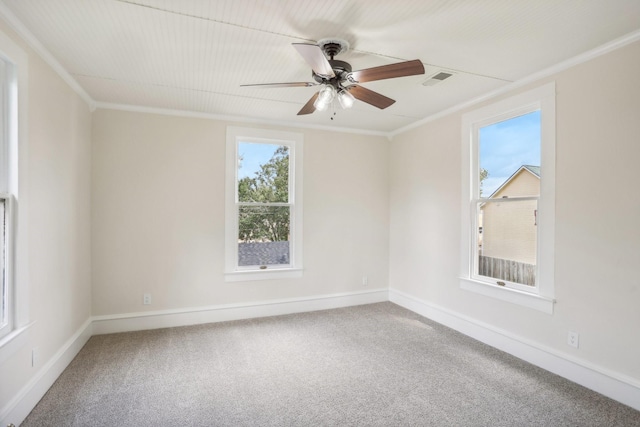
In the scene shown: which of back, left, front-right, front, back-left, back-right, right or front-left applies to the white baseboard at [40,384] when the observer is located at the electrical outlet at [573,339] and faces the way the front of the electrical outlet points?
front

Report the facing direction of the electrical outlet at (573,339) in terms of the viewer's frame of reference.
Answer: facing the viewer and to the left of the viewer

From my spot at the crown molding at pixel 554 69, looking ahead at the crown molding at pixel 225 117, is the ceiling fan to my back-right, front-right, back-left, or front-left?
front-left

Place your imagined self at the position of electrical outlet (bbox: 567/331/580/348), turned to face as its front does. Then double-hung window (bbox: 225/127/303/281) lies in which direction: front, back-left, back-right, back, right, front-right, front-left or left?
front-right

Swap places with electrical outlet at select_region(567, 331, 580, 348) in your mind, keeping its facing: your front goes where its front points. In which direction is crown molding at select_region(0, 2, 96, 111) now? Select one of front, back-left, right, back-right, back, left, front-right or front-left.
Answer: front

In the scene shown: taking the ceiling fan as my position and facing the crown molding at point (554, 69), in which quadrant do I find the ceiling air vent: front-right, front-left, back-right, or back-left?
front-left

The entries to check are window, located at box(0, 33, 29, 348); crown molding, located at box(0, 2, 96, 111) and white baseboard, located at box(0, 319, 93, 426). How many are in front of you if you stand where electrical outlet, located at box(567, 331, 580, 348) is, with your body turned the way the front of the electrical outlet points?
3

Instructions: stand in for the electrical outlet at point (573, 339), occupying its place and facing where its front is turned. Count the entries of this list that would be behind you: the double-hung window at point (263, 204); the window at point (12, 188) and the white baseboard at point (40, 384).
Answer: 0

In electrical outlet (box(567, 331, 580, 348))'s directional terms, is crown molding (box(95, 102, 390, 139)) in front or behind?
in front

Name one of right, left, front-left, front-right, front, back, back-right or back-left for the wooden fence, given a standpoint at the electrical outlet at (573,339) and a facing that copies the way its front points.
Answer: right

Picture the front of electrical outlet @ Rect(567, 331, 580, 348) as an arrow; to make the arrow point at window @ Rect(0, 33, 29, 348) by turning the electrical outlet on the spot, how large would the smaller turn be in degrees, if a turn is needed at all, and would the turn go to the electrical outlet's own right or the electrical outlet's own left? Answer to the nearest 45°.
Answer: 0° — it already faces it
